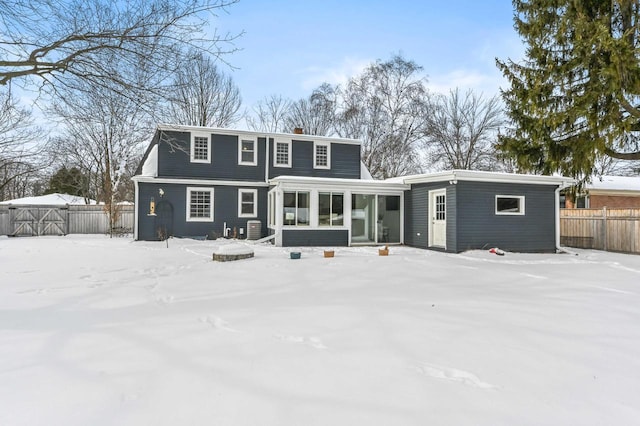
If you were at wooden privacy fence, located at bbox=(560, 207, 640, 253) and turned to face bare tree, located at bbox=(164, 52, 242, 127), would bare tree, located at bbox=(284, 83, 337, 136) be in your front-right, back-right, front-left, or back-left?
front-right

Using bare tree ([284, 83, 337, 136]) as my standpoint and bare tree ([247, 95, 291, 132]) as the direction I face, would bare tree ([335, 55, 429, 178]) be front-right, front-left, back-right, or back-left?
back-left

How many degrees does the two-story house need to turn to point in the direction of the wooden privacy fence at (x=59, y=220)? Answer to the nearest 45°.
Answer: approximately 90° to its left

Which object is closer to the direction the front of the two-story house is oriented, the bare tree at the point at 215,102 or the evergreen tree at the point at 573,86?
the bare tree

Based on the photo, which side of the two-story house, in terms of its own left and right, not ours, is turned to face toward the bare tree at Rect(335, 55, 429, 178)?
front

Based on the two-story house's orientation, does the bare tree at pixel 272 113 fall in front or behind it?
in front

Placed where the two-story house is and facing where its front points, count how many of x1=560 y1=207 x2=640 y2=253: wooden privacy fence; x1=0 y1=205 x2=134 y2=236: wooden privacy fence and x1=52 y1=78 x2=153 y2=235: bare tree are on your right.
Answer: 1

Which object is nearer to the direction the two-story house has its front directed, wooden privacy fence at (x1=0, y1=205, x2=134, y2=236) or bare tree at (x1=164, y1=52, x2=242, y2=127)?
the bare tree

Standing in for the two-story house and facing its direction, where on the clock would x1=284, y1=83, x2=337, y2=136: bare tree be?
The bare tree is roughly at 12 o'clock from the two-story house.

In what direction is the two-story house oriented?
away from the camera

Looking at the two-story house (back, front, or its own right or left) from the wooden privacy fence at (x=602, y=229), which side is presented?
right
